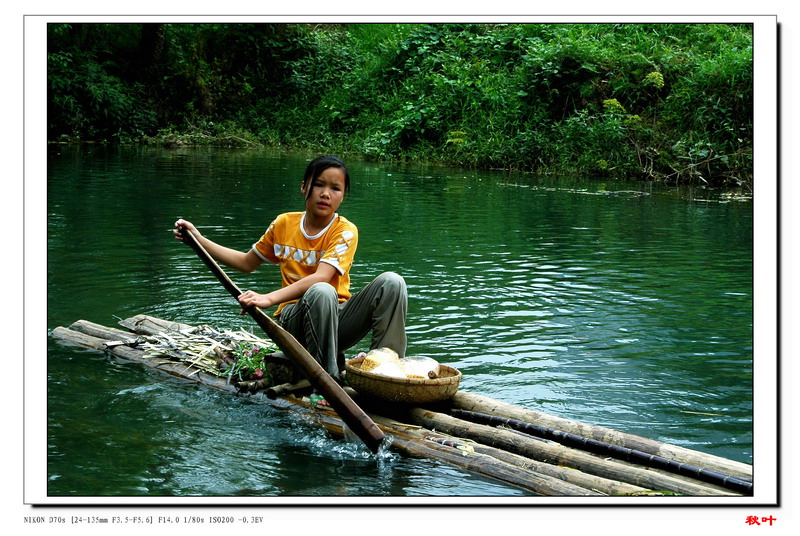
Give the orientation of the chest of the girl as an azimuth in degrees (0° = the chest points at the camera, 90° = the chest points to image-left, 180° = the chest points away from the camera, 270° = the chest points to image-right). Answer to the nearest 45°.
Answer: approximately 0°
